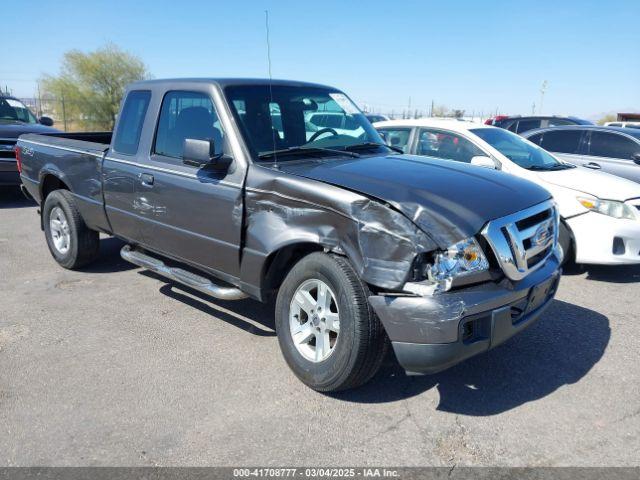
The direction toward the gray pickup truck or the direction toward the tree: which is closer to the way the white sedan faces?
the gray pickup truck

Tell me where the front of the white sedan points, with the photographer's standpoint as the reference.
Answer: facing the viewer and to the right of the viewer

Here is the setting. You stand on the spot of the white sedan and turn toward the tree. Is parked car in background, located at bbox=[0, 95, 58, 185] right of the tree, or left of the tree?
left

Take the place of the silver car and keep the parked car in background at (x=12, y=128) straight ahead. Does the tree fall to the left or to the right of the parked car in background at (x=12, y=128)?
right

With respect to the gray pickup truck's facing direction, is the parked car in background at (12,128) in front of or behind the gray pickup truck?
behind

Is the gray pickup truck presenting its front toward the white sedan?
no

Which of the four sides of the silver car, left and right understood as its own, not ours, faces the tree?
back

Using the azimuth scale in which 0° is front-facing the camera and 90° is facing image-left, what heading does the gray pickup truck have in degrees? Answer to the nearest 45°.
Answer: approximately 315°

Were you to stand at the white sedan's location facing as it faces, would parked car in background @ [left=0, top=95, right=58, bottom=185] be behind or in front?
behind

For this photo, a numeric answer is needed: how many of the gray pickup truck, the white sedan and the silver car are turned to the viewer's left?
0

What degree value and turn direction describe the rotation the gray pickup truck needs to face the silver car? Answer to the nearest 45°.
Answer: approximately 90° to its left

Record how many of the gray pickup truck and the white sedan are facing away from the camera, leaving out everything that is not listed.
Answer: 0

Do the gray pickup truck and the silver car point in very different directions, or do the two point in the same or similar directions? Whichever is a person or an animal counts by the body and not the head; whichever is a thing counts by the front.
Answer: same or similar directions

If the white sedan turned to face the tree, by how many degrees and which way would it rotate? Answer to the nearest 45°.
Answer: approximately 180°

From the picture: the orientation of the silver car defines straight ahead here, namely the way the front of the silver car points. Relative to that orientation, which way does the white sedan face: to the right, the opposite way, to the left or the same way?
the same way

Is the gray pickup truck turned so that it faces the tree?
no

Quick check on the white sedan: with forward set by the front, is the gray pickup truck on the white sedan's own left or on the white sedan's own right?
on the white sedan's own right
